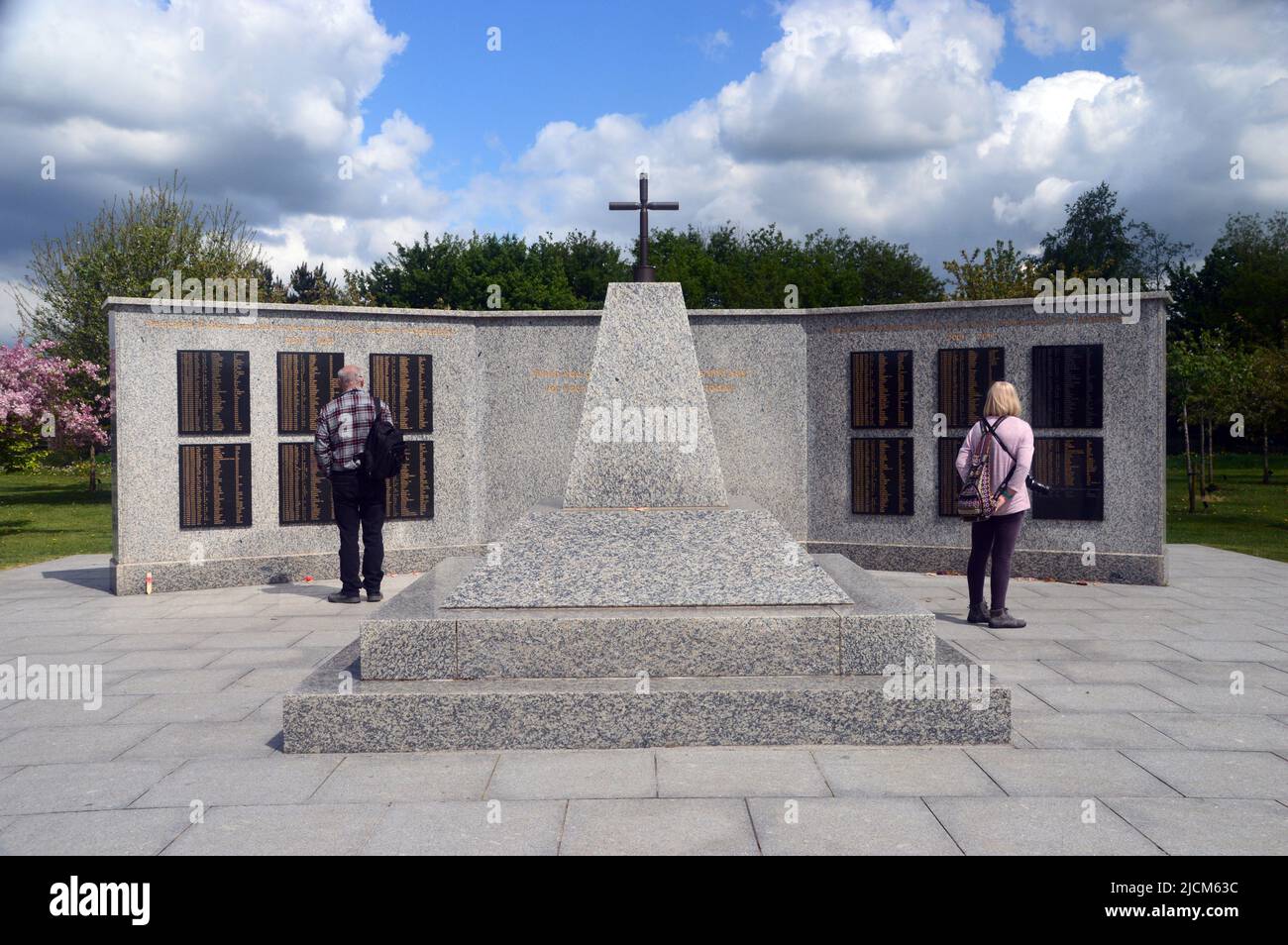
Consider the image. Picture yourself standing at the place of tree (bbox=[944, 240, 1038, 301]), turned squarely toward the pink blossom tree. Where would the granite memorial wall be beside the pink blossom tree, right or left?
left

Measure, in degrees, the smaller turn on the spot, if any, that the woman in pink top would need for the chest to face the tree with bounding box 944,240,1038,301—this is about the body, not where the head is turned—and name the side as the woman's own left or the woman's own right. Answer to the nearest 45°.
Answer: approximately 45° to the woman's own left

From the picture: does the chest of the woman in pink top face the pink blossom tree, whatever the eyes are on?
no

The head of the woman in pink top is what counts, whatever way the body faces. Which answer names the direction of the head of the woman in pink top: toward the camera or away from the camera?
away from the camera

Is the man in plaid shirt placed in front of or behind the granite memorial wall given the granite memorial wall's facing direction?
in front

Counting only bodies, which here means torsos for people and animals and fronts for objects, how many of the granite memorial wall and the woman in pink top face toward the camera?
1

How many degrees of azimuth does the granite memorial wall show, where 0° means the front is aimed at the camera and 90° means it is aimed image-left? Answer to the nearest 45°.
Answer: approximately 0°

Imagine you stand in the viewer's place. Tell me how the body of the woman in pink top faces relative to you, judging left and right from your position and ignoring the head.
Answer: facing away from the viewer and to the right of the viewer

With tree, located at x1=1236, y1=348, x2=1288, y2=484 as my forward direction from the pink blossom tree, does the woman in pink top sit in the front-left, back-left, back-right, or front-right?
front-right

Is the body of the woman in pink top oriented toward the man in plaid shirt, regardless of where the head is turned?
no

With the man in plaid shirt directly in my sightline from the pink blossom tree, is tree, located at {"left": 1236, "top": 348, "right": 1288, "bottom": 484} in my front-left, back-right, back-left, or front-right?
front-left

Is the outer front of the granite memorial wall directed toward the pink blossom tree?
no

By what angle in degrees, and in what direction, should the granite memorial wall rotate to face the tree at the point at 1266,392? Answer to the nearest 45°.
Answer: approximately 135° to its left
